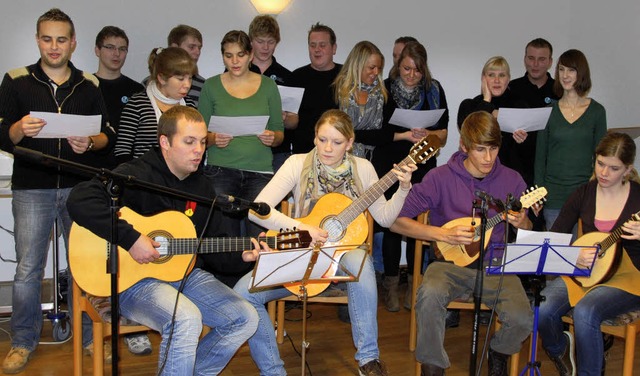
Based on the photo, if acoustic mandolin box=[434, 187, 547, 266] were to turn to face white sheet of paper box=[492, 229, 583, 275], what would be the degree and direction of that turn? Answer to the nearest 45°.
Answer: approximately 45° to its left

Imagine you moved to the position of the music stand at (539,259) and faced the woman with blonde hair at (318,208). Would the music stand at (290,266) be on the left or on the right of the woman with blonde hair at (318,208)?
left

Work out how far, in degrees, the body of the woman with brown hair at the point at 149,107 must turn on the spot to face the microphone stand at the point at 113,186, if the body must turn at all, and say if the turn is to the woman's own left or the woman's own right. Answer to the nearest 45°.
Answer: approximately 45° to the woman's own right

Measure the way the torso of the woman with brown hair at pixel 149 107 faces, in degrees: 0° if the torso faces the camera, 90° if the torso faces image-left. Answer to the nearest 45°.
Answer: approximately 315°

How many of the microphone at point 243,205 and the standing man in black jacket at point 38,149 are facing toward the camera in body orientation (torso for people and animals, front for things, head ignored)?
1

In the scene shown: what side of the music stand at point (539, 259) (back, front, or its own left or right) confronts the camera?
back
